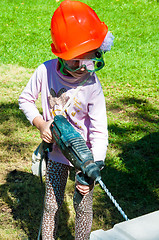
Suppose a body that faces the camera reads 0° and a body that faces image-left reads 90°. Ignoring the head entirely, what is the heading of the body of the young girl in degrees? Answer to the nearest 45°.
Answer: approximately 0°
